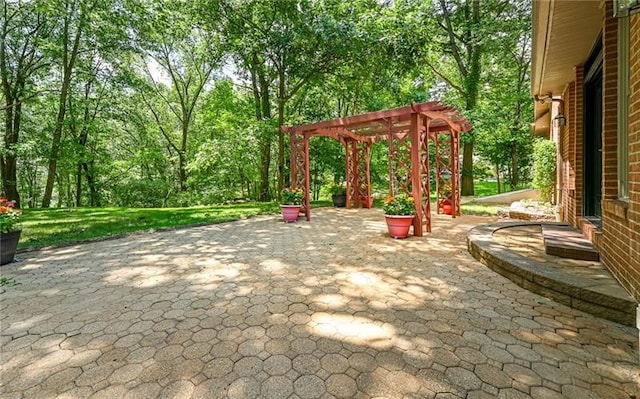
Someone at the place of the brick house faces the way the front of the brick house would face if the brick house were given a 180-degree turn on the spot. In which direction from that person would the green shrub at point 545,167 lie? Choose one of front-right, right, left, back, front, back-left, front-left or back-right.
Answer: left

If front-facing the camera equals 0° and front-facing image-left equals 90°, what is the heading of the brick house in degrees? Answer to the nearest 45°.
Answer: approximately 90°

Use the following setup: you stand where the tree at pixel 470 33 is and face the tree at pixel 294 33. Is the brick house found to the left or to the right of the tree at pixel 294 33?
left

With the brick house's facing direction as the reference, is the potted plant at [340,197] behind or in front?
in front

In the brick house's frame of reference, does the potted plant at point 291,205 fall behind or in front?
in front
